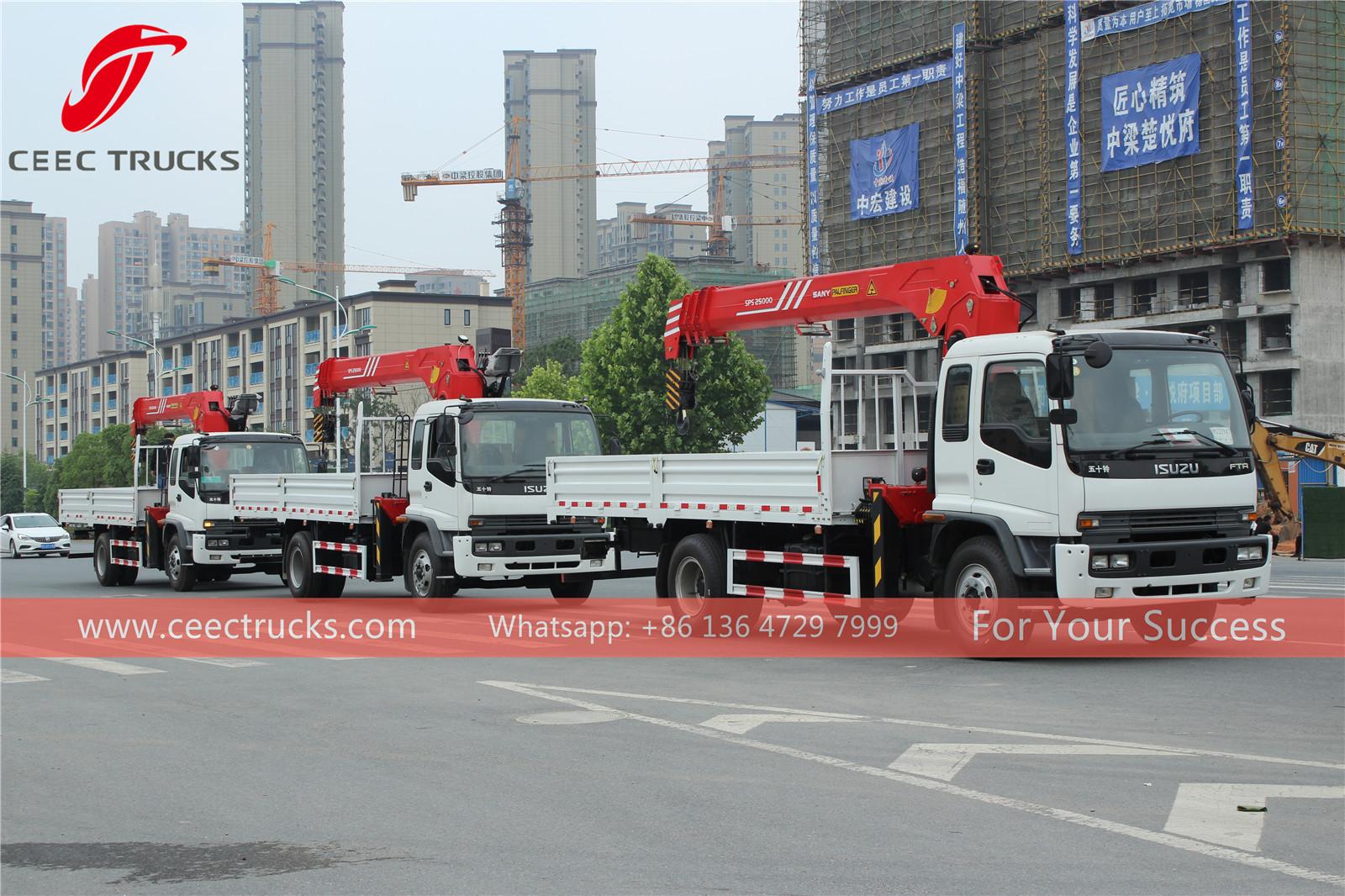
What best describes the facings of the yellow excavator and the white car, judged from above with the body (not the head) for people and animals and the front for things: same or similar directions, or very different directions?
very different directions

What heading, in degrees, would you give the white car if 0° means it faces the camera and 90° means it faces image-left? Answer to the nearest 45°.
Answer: approximately 315°

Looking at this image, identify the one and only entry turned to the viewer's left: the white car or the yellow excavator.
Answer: the yellow excavator

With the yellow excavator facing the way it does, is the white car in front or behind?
in front

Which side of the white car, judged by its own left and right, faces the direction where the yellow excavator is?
front

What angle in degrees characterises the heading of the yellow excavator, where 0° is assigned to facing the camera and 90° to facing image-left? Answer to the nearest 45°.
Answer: approximately 90°

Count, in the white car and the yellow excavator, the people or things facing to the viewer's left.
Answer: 1
